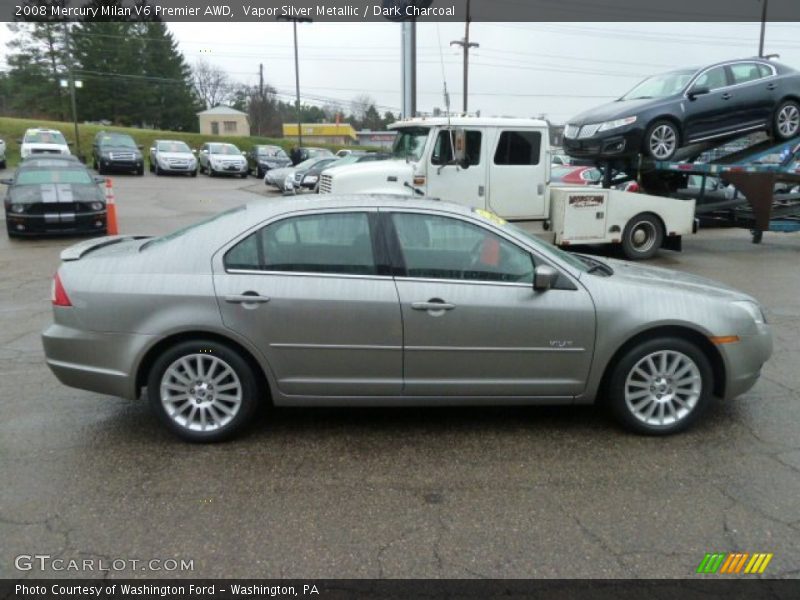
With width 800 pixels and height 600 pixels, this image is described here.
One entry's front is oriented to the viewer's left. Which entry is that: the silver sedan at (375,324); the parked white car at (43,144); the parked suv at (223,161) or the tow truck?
the tow truck

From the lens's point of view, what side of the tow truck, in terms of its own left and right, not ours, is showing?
left

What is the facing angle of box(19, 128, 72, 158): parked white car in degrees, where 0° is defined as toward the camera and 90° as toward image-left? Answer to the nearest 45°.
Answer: approximately 0°

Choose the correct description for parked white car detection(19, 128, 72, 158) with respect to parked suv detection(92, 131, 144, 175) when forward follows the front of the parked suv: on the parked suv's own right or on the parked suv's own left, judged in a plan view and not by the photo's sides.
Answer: on the parked suv's own right

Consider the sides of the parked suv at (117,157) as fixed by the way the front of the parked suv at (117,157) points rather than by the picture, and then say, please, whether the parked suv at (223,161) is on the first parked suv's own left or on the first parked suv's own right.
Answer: on the first parked suv's own left

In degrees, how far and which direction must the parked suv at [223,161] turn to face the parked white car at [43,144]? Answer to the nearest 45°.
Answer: approximately 135° to its right

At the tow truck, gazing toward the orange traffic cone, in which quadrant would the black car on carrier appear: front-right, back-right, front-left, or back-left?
back-right

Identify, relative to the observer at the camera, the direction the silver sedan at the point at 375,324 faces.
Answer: facing to the right of the viewer

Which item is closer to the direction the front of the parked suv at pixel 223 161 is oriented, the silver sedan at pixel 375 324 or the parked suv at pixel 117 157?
the silver sedan

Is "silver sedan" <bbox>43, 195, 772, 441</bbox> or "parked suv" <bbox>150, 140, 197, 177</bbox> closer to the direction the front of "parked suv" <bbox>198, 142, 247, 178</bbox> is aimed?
the silver sedan

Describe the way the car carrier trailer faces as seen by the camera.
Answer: facing to the left of the viewer

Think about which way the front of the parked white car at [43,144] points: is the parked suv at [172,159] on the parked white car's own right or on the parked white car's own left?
on the parked white car's own left

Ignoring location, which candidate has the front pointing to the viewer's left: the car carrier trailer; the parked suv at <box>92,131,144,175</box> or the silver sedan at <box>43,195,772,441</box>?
the car carrier trailer

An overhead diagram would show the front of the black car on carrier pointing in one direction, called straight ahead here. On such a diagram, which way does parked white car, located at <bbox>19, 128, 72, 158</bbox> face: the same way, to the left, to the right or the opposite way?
to the left

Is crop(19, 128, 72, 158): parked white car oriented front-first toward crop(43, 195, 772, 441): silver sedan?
yes
